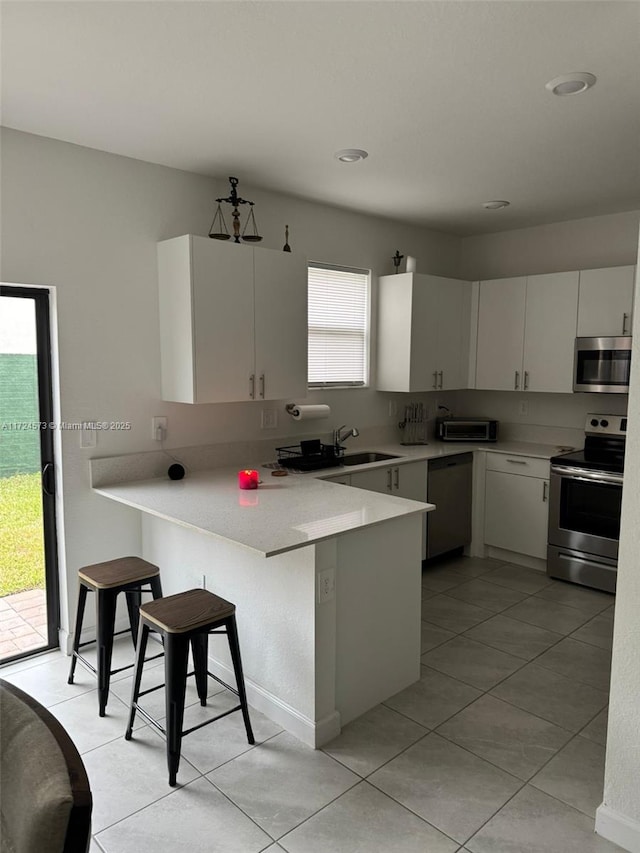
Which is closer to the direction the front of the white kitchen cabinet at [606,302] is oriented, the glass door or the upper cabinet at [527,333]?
the glass door

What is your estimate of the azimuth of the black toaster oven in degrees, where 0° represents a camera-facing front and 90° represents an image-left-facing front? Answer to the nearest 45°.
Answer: approximately 0°

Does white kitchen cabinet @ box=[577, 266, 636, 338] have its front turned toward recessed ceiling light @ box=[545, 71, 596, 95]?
yes

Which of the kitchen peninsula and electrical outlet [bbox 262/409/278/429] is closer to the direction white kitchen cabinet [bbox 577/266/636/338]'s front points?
the kitchen peninsula

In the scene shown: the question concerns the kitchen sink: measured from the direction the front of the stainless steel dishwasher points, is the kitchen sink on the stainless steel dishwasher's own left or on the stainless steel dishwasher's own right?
on the stainless steel dishwasher's own right

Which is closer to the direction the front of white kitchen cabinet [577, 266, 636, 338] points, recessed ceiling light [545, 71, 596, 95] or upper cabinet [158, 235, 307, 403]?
the recessed ceiling light

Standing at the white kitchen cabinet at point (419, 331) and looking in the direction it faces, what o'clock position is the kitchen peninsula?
The kitchen peninsula is roughly at 2 o'clock from the white kitchen cabinet.

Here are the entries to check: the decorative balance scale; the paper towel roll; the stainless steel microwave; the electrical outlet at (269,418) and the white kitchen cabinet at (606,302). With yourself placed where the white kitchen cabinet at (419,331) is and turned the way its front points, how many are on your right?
3

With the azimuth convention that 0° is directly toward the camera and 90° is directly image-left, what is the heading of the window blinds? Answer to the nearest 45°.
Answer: approximately 315°

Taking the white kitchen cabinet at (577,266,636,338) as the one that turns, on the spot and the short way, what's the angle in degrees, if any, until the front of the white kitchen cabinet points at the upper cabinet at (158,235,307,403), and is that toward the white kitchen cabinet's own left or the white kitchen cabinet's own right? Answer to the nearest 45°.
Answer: approximately 45° to the white kitchen cabinet's own right
